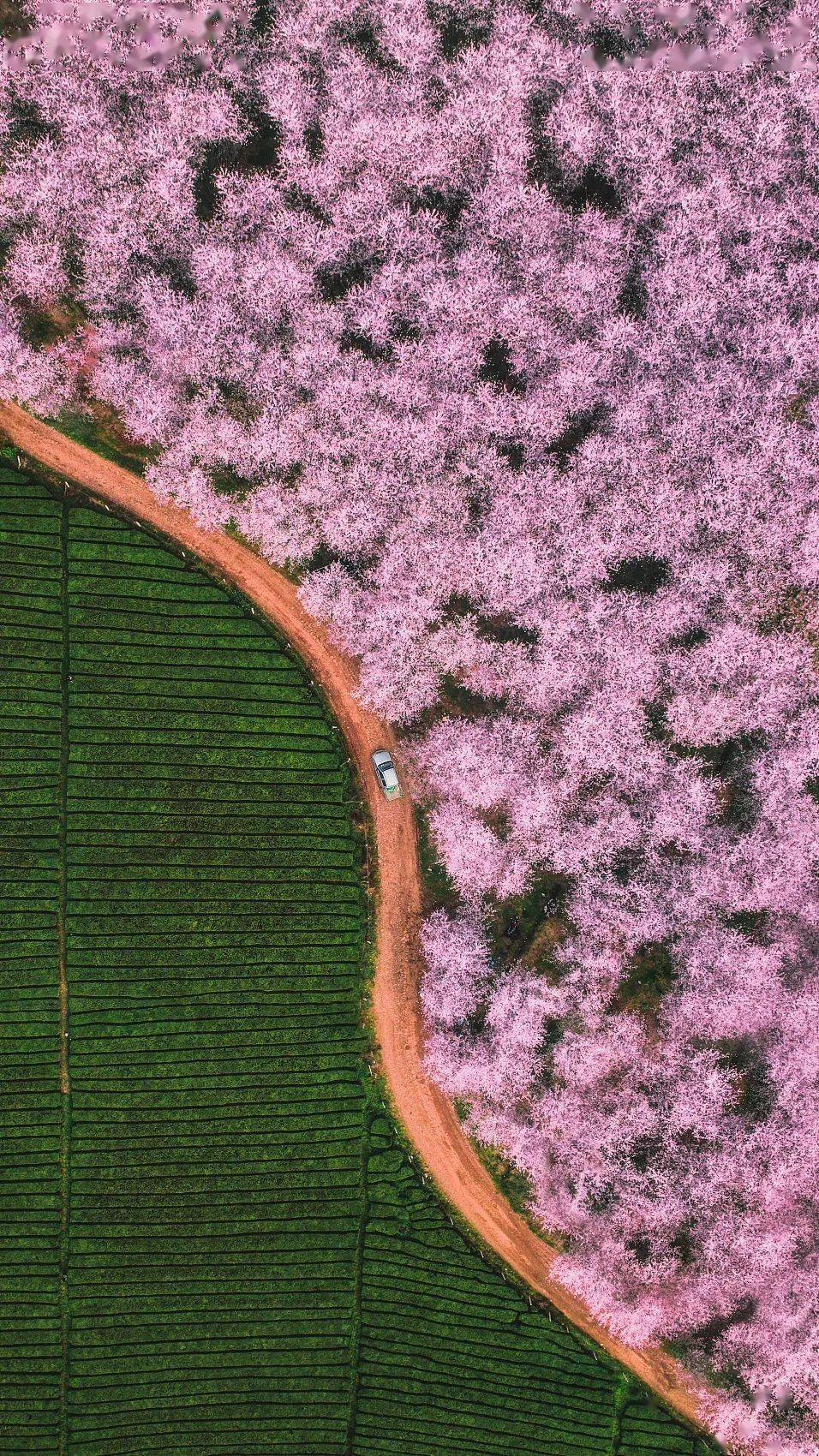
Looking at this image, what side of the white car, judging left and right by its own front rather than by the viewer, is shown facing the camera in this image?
back
